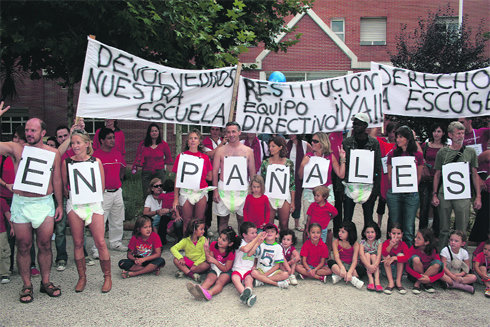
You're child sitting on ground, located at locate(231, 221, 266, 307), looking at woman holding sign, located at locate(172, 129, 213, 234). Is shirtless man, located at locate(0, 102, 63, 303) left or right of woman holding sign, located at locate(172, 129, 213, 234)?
left

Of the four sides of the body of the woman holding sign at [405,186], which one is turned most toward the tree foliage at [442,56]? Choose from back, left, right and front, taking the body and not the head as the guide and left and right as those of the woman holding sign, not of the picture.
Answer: back

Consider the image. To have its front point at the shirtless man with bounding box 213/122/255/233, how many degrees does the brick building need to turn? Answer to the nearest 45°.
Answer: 0° — it already faces them

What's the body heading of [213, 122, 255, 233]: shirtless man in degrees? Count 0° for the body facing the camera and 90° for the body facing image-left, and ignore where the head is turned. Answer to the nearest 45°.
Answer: approximately 0°

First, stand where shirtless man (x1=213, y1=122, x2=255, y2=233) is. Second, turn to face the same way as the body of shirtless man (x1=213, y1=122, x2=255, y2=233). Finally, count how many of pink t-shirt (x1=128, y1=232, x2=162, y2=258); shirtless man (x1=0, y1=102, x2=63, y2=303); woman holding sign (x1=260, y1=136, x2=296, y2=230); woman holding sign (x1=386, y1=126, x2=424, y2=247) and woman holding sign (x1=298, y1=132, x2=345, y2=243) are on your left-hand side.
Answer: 3
